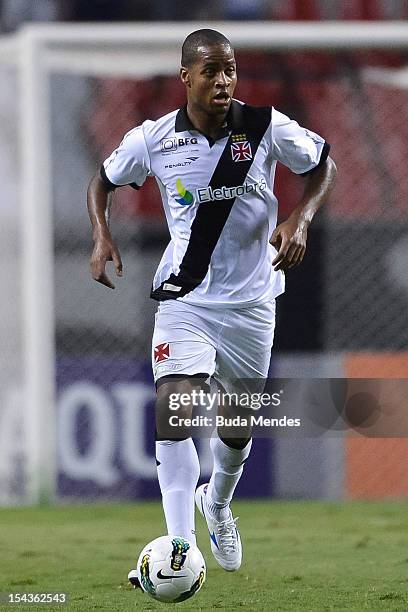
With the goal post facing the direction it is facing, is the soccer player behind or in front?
in front

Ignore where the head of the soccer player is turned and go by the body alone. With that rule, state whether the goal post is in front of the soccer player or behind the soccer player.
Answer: behind

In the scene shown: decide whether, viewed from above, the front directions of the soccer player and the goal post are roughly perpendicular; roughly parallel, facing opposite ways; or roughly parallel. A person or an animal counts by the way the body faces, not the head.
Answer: roughly parallel

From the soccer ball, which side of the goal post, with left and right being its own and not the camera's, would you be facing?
front

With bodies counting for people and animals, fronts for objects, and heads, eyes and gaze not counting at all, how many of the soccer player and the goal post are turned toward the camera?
2

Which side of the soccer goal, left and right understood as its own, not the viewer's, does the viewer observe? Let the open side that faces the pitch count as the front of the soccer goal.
front
